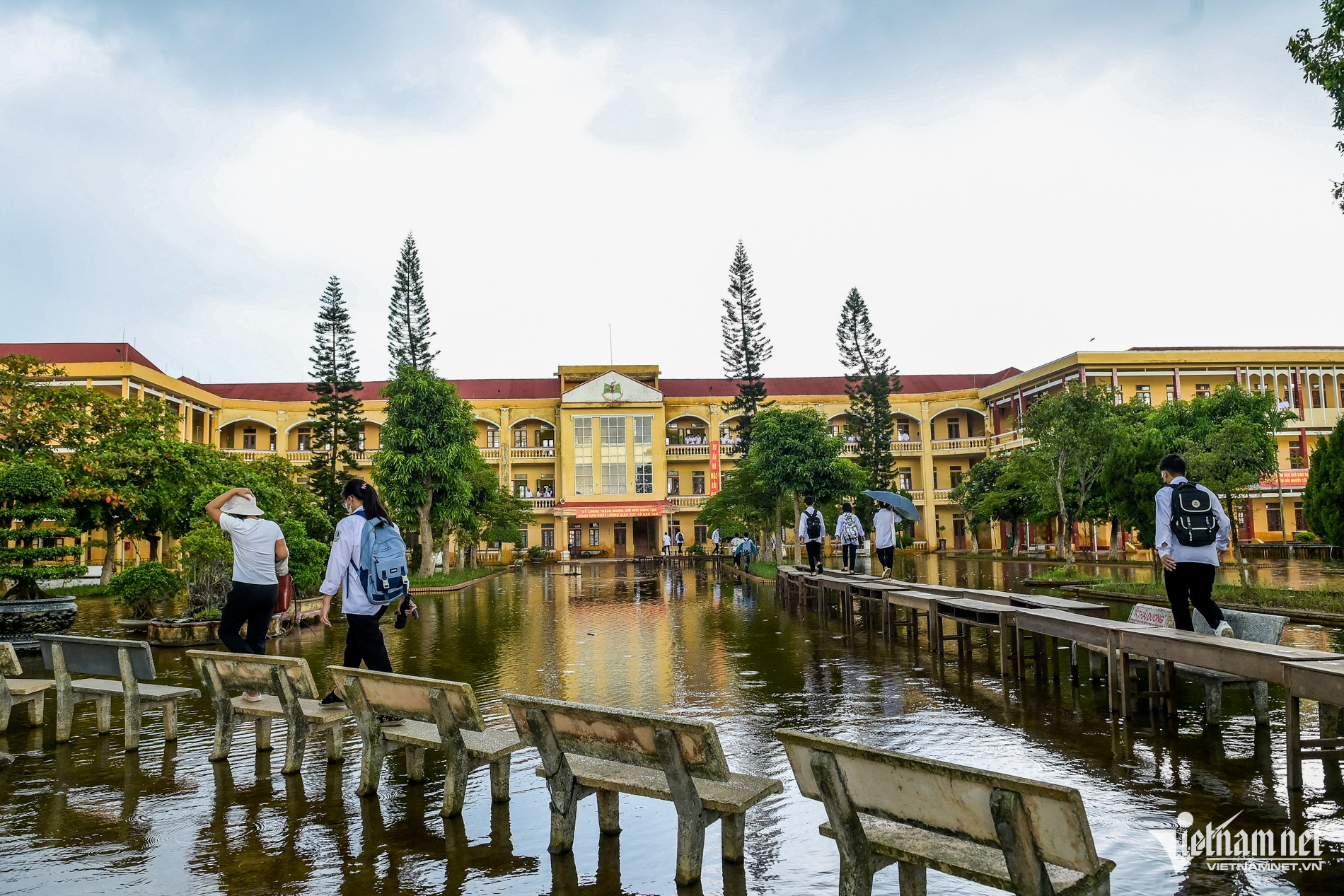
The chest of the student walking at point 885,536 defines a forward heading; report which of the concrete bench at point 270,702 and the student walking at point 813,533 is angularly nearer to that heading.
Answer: the student walking

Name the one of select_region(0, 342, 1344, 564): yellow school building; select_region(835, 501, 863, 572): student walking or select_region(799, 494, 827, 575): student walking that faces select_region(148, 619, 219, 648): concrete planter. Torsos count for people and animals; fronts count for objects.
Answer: the yellow school building

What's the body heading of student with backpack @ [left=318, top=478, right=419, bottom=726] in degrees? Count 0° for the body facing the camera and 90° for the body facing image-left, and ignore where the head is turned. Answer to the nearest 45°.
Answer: approximately 135°

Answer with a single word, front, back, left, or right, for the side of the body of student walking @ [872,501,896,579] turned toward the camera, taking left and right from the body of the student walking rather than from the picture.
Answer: back

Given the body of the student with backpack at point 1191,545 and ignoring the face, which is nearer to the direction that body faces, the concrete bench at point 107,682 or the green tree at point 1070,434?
the green tree

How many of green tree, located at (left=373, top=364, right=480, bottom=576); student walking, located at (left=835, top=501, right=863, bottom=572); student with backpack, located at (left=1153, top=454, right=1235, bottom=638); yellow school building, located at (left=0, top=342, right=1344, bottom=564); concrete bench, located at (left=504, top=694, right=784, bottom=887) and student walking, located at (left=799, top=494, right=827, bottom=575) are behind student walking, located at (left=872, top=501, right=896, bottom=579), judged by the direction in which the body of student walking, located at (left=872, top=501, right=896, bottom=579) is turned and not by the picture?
2

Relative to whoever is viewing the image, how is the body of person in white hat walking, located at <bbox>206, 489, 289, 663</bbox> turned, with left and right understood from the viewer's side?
facing away from the viewer and to the left of the viewer

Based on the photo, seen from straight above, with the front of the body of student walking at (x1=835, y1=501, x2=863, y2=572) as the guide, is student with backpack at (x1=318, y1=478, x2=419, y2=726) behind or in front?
behind

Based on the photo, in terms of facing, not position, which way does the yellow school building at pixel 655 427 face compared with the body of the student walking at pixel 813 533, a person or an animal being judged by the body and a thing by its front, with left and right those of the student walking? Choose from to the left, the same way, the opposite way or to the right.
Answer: the opposite way

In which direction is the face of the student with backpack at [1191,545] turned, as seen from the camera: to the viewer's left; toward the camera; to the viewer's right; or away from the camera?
away from the camera

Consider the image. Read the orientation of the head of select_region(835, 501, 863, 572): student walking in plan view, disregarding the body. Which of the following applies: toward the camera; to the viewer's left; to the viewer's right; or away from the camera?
away from the camera

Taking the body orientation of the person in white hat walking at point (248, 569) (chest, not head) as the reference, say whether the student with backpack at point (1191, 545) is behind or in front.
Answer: behind

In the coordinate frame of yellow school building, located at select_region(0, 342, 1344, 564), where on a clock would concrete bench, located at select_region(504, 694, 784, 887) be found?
The concrete bench is roughly at 12 o'clock from the yellow school building.
